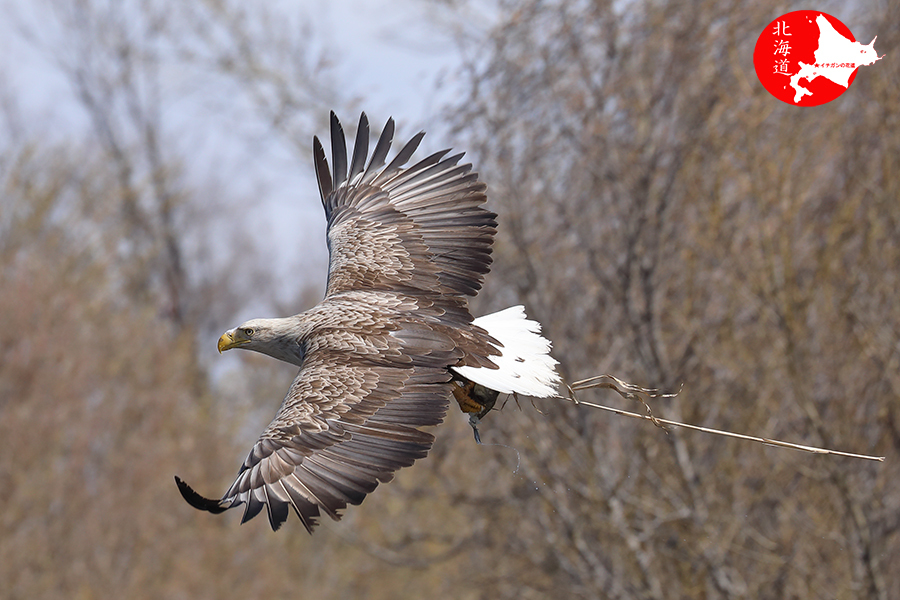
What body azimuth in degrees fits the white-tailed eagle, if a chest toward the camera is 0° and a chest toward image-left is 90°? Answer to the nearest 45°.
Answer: approximately 90°
